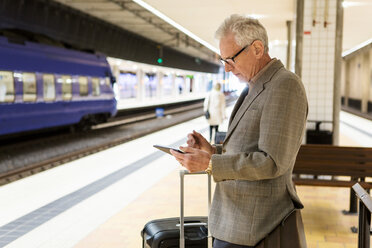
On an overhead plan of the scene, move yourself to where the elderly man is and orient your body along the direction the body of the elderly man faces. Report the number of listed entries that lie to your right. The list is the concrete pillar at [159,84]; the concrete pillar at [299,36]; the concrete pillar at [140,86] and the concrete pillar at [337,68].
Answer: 4

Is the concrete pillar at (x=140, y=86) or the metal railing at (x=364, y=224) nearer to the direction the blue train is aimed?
the concrete pillar

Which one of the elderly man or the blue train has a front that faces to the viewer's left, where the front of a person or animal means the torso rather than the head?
the elderly man

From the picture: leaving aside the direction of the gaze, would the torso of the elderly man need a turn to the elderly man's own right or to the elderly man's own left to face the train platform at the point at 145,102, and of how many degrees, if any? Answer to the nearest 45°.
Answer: approximately 90° to the elderly man's own right

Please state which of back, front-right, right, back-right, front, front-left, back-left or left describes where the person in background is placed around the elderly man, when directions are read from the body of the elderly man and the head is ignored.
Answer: right

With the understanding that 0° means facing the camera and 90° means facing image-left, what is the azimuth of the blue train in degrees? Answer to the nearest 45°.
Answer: approximately 225°

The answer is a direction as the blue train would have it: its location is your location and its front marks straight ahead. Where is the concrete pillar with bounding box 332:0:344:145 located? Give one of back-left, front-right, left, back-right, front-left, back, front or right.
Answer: right

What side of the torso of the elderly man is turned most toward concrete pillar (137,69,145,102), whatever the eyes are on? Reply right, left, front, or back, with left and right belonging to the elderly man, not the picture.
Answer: right

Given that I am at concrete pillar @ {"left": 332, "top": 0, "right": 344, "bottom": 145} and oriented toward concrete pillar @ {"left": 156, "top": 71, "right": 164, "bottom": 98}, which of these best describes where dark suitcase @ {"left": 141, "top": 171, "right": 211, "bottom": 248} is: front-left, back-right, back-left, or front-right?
back-left

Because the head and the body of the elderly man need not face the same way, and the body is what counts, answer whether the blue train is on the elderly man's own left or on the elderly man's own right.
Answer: on the elderly man's own right

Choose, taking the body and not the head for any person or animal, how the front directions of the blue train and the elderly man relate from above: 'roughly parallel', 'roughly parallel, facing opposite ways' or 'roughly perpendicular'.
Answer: roughly perpendicular

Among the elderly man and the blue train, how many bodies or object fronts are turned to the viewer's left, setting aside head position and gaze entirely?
1

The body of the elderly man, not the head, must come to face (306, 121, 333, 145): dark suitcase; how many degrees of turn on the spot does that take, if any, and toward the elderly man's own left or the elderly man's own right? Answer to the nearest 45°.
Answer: approximately 90° to the elderly man's own right

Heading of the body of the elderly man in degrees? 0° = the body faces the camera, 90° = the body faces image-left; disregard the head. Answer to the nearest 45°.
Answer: approximately 90°
